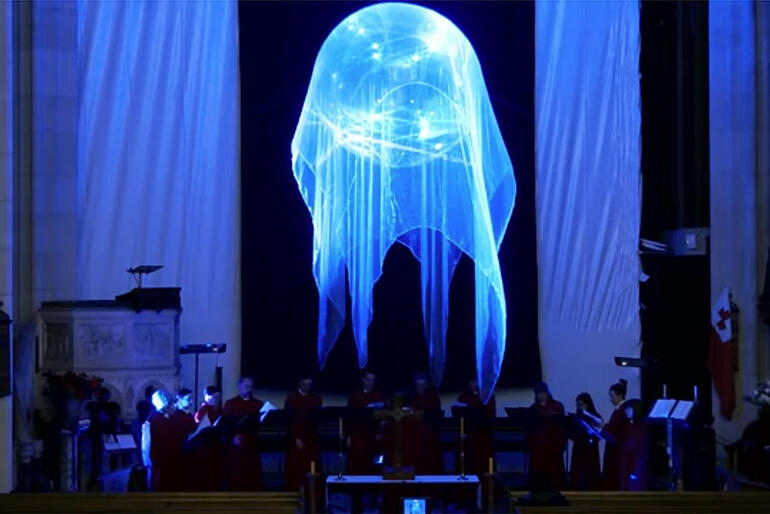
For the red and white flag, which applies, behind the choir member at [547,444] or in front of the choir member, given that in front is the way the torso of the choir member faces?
behind

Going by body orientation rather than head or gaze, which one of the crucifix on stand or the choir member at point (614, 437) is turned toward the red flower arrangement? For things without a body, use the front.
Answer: the choir member

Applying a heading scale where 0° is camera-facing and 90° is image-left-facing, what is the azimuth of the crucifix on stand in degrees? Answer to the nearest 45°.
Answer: approximately 0°

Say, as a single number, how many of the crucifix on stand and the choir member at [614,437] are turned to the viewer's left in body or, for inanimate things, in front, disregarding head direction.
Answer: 1

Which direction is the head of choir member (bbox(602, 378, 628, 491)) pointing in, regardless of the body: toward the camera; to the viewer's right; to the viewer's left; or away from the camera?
to the viewer's left

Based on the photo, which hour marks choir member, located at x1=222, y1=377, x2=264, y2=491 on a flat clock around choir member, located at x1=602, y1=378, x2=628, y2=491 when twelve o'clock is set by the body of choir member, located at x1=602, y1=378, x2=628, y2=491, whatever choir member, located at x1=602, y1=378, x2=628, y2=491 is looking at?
choir member, located at x1=222, y1=377, x2=264, y2=491 is roughly at 12 o'clock from choir member, located at x1=602, y1=378, x2=628, y2=491.

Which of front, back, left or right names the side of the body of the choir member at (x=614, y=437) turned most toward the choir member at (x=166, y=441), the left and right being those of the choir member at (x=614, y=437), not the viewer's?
front

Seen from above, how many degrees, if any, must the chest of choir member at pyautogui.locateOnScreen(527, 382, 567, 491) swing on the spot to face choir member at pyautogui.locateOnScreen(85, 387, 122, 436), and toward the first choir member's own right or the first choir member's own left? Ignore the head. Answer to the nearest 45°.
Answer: approximately 45° to the first choir member's own right

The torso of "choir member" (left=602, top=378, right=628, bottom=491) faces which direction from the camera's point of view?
to the viewer's left

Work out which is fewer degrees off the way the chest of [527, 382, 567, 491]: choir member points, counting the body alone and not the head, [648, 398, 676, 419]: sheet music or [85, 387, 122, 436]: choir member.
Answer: the choir member

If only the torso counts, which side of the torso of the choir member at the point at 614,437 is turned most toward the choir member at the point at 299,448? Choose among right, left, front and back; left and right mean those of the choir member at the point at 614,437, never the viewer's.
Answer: front

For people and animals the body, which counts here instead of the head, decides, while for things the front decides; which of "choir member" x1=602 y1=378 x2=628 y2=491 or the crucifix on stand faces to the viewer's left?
the choir member

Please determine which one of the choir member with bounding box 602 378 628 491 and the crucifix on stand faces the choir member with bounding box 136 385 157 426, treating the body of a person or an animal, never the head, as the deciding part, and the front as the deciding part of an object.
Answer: the choir member with bounding box 602 378 628 491

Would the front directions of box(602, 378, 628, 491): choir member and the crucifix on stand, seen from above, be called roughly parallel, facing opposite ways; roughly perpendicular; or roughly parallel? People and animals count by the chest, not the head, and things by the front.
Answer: roughly perpendicular

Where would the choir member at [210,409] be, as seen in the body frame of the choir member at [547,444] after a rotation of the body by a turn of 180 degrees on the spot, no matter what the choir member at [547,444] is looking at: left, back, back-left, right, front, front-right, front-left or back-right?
back-left

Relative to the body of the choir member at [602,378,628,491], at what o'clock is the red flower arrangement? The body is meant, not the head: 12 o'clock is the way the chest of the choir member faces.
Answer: The red flower arrangement is roughly at 12 o'clock from the choir member.
